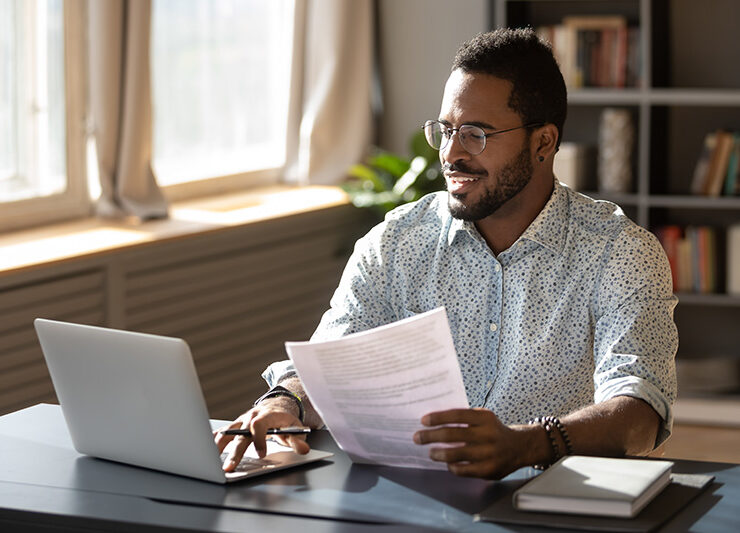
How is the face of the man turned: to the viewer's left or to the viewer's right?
to the viewer's left

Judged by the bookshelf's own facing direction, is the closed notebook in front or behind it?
in front

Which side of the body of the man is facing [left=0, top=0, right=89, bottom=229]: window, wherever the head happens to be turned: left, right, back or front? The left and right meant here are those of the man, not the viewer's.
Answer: right

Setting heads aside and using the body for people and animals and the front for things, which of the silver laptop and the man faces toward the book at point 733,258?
the silver laptop

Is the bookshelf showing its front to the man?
yes

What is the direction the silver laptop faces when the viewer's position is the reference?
facing away from the viewer and to the right of the viewer

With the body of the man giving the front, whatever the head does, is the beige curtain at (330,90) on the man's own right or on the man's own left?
on the man's own right

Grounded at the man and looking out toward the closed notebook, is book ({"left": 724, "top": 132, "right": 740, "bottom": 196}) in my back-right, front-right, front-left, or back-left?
back-left

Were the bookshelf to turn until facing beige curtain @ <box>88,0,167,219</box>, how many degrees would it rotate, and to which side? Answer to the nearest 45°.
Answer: approximately 45° to its right

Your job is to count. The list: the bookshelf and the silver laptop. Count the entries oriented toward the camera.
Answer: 1

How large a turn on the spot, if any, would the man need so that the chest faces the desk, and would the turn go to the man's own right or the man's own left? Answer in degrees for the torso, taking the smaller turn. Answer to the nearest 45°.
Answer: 0° — they already face it

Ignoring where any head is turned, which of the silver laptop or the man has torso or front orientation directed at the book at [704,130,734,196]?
the silver laptop

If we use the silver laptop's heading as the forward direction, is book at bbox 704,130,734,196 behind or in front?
in front

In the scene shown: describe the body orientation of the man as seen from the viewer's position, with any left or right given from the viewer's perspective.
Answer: facing the viewer and to the left of the viewer

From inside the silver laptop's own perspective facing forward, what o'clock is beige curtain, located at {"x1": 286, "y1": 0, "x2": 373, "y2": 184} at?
The beige curtain is roughly at 11 o'clock from the silver laptop.

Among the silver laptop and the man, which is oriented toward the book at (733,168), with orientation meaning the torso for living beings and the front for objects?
the silver laptop
